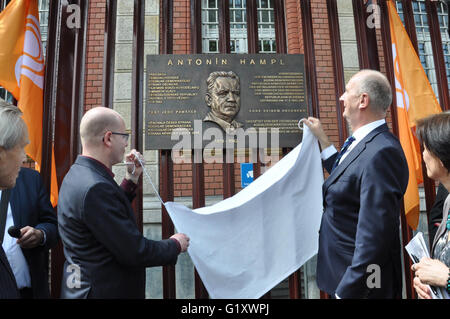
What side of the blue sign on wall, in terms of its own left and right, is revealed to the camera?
front

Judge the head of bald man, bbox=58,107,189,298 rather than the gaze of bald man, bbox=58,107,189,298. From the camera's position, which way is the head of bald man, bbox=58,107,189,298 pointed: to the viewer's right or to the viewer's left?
to the viewer's right

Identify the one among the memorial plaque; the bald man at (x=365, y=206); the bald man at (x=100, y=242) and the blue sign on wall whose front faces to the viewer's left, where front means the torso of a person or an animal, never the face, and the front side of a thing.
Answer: the bald man at (x=365, y=206)

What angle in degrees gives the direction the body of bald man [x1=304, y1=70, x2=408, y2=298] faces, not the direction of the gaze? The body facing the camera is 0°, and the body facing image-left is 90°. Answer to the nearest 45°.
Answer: approximately 90°

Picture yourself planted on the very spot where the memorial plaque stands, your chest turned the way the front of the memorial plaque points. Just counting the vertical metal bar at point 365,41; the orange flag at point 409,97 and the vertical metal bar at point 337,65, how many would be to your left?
3

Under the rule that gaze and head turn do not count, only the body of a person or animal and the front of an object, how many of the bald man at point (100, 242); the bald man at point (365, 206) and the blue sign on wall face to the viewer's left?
1

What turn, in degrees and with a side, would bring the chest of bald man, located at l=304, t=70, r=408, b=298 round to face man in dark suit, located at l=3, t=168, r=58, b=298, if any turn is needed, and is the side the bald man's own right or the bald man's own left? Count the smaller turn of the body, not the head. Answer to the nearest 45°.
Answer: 0° — they already face them

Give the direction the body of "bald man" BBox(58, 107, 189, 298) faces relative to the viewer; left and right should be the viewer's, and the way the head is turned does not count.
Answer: facing away from the viewer and to the right of the viewer

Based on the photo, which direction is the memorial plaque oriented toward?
toward the camera

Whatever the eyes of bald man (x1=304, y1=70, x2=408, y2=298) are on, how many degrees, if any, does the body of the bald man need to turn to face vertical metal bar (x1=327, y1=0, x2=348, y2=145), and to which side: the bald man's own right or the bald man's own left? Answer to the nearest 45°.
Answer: approximately 90° to the bald man's own right

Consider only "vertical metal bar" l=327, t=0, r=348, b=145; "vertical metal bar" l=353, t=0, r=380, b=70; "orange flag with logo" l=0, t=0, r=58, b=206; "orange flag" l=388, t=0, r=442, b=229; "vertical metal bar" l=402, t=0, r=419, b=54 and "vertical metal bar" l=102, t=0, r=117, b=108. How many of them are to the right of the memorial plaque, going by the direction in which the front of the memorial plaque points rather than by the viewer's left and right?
2

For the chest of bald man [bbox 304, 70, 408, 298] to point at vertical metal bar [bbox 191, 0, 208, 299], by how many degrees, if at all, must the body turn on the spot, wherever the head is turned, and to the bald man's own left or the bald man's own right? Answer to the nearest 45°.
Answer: approximately 45° to the bald man's own right

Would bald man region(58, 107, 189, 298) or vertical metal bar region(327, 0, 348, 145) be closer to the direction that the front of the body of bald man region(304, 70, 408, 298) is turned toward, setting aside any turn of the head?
the bald man

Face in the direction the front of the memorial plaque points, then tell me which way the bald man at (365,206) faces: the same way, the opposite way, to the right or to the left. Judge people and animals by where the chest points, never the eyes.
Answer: to the right
